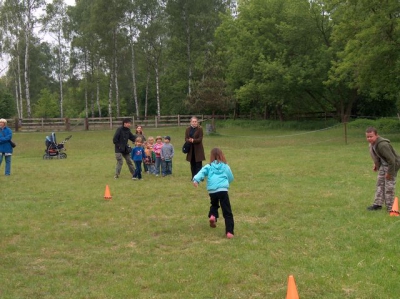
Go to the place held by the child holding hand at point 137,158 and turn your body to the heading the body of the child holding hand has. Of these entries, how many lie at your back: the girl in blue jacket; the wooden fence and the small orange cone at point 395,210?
1

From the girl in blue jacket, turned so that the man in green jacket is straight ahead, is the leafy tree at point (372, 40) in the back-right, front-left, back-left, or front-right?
front-left

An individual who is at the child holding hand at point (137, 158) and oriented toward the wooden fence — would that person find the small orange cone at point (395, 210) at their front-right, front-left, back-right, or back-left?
back-right

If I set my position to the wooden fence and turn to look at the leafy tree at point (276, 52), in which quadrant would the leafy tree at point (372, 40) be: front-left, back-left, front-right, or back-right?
front-right

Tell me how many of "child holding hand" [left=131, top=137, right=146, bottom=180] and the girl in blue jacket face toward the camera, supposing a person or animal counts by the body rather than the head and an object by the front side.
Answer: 1

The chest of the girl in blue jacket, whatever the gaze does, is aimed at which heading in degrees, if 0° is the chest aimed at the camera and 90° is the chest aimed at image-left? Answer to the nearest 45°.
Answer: approximately 180°

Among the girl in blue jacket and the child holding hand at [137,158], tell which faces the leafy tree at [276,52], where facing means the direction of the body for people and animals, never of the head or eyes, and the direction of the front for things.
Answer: the girl in blue jacket

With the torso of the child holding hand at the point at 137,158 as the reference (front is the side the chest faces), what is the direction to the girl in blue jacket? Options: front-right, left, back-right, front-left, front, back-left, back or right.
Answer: front

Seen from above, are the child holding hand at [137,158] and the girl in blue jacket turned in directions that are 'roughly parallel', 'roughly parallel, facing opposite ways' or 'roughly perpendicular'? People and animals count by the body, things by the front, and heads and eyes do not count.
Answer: roughly parallel, facing opposite ways

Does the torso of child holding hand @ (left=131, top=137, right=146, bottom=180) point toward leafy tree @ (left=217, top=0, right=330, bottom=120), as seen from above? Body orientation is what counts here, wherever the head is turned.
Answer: no

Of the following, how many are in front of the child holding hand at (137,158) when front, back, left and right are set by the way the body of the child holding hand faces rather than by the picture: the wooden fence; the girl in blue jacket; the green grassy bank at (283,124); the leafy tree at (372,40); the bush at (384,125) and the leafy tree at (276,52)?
1

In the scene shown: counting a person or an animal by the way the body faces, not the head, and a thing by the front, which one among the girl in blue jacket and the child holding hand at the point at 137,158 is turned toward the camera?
the child holding hand

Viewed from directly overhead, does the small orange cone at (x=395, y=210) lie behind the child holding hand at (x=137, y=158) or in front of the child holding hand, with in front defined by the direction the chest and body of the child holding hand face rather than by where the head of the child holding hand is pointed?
in front

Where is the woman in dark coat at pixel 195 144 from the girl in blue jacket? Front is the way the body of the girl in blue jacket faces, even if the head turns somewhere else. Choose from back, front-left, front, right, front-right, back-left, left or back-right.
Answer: front

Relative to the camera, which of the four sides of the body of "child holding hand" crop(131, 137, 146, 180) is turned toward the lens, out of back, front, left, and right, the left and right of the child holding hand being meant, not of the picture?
front

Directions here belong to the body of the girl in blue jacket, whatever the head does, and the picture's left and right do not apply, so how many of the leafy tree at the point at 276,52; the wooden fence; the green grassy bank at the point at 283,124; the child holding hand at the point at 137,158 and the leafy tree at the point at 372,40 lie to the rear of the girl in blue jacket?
0

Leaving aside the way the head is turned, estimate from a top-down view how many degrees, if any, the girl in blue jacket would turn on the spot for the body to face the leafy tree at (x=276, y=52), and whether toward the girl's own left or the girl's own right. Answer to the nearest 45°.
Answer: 0° — they already face it
